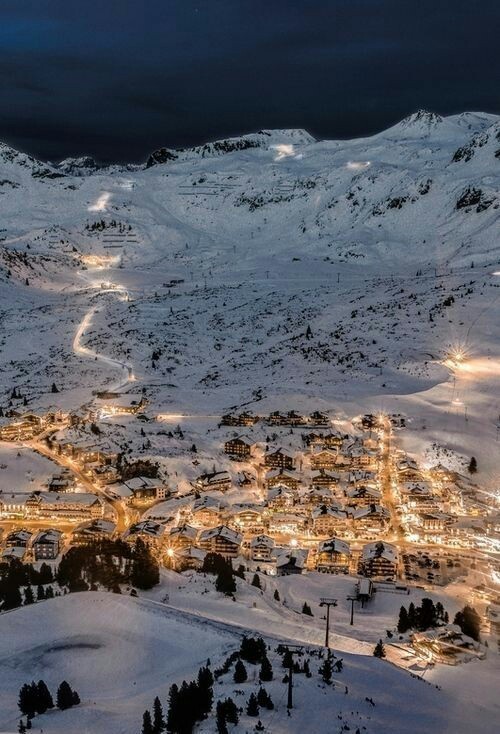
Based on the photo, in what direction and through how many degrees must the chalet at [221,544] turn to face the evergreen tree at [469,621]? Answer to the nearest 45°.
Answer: approximately 45° to its left

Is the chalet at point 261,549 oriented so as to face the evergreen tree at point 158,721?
yes

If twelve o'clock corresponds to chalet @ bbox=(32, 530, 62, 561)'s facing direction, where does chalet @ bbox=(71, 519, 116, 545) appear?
chalet @ bbox=(71, 519, 116, 545) is roughly at 8 o'clock from chalet @ bbox=(32, 530, 62, 561).

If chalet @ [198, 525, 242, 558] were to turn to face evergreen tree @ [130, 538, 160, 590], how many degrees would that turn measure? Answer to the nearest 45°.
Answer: approximately 45° to its right

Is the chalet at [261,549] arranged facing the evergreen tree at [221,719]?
yes

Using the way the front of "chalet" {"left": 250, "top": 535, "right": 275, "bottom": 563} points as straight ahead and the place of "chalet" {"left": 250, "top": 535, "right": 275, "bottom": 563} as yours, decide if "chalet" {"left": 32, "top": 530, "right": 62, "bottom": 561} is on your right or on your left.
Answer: on your right

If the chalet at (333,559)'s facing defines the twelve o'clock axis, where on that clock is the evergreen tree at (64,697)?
The evergreen tree is roughly at 1 o'clock from the chalet.

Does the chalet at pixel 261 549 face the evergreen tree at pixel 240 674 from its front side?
yes

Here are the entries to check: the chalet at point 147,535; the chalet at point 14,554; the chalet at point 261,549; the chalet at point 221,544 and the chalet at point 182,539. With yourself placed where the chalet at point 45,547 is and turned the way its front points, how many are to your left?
4

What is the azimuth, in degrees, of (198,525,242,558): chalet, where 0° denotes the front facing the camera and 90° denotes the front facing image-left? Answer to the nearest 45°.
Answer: approximately 0°

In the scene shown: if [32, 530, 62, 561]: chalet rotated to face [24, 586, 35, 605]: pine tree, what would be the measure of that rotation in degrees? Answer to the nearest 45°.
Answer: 0° — it already faces it
